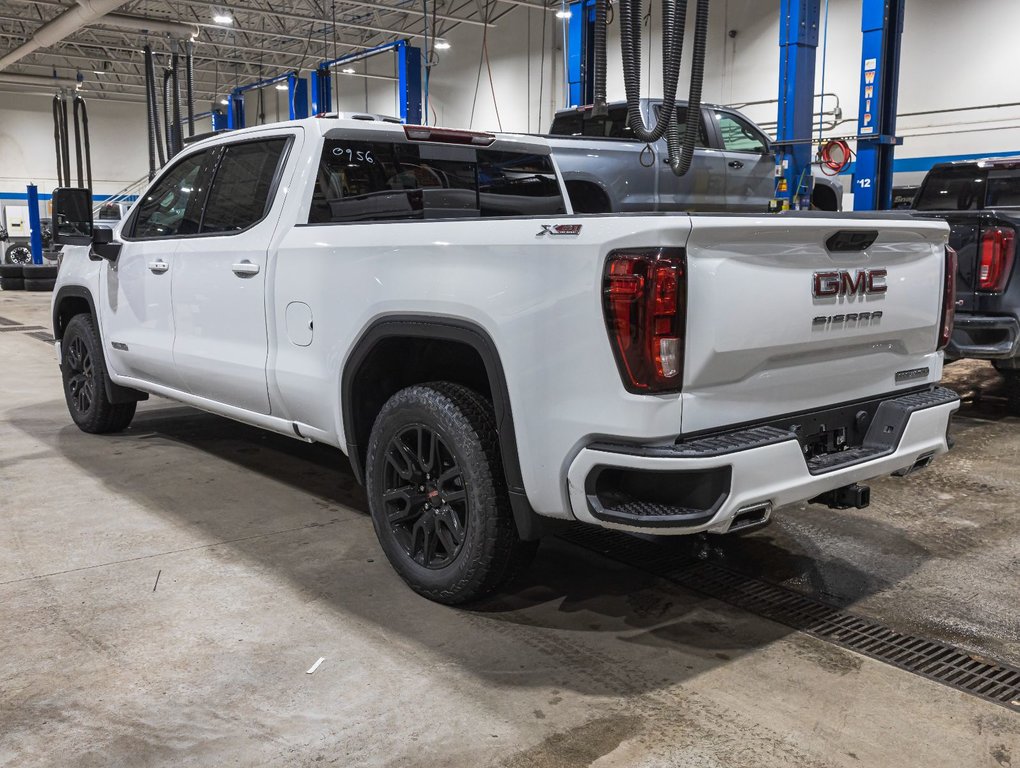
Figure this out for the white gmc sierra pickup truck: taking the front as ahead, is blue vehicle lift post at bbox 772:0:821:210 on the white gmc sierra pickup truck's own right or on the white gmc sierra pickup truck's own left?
on the white gmc sierra pickup truck's own right

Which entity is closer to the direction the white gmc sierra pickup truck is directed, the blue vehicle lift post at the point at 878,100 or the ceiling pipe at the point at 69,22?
the ceiling pipe

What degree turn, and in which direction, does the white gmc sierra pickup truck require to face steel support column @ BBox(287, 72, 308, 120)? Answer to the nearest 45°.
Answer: approximately 45° to its right

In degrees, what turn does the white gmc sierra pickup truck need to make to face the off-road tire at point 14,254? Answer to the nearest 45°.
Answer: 0° — it already faces it

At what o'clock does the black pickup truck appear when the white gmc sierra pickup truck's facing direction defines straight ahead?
The black pickup truck is roughly at 3 o'clock from the white gmc sierra pickup truck.

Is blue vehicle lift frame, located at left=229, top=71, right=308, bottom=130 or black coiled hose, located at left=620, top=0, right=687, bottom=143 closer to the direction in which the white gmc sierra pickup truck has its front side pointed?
the blue vehicle lift frame

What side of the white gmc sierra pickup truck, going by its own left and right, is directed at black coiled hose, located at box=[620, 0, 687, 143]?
right

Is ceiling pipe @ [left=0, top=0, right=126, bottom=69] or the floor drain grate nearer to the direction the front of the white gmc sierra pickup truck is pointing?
the ceiling pipe

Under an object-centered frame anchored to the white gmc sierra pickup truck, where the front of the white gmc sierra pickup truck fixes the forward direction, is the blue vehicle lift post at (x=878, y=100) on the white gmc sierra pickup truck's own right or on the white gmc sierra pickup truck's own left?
on the white gmc sierra pickup truck's own right

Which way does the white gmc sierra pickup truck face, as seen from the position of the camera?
facing away from the viewer and to the left of the viewer

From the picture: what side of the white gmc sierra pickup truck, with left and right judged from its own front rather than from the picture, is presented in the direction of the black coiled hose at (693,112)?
right

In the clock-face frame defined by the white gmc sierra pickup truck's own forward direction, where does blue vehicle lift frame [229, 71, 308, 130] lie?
The blue vehicle lift frame is roughly at 1 o'clock from the white gmc sierra pickup truck.

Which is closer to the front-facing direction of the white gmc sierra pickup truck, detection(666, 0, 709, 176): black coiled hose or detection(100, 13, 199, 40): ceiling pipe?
the ceiling pipe
